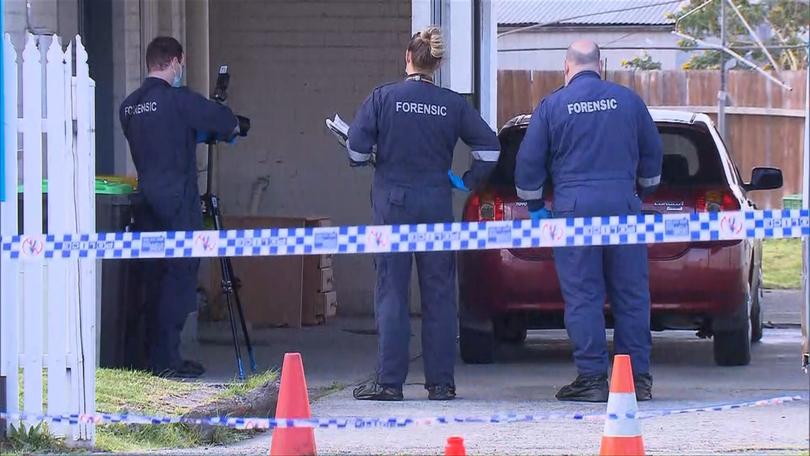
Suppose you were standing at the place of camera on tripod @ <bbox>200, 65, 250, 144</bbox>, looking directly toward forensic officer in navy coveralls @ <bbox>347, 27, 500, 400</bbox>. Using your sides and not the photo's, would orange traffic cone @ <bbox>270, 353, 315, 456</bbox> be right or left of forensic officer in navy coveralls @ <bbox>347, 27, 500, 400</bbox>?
right

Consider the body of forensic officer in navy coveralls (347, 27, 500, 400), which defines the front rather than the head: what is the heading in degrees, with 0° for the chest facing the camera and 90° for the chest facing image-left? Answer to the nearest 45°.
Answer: approximately 180°

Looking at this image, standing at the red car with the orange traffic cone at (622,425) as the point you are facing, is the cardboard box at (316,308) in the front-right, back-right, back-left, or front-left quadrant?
back-right

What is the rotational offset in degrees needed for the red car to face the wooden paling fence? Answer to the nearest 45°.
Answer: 0° — it already faces it

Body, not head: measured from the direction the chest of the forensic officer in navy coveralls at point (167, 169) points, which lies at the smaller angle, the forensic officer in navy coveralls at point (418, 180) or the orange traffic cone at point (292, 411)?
the forensic officer in navy coveralls

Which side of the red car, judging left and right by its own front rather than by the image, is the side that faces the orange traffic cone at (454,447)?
back

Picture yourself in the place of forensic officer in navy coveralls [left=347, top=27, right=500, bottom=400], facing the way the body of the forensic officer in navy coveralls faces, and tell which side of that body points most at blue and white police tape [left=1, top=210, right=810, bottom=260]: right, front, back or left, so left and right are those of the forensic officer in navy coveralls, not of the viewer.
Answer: back

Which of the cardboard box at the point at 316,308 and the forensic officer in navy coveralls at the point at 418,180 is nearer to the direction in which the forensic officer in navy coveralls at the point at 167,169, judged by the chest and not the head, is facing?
the cardboard box

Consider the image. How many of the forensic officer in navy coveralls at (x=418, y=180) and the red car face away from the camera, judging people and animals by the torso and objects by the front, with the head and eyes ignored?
2

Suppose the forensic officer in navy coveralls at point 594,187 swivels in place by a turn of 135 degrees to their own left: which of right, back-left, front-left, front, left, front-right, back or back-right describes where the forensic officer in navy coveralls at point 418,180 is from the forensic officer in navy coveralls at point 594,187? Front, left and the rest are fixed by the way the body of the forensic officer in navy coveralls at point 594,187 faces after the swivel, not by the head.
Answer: front-right

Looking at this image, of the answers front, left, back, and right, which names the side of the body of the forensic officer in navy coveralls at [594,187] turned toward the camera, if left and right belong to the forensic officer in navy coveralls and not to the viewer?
back

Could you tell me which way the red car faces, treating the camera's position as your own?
facing away from the viewer

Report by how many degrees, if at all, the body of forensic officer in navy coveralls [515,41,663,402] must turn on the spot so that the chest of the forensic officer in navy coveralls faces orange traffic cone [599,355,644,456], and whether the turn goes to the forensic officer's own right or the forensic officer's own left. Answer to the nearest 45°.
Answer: approximately 180°

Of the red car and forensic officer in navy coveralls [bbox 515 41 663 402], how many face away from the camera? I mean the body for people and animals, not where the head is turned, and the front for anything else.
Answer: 2

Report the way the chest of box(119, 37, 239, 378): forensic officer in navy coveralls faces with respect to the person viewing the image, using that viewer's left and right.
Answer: facing away from the viewer and to the right of the viewer
